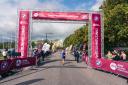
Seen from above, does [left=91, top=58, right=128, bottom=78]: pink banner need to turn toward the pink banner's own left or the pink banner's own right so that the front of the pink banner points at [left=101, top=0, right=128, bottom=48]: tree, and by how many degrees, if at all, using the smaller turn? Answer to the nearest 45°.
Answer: approximately 135° to the pink banner's own right

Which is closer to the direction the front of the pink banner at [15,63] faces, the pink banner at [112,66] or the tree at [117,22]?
the pink banner

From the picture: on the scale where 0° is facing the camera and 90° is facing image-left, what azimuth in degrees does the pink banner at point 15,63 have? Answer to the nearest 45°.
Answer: approximately 315°

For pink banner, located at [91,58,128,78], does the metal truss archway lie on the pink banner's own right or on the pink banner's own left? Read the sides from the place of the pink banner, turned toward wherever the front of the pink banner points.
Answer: on the pink banner's own right

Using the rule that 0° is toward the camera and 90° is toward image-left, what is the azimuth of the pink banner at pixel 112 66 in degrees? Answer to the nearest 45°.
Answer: approximately 45°

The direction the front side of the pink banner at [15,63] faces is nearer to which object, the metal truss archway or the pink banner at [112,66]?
the pink banner

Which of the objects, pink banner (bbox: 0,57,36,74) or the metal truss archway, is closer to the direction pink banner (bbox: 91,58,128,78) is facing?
the pink banner

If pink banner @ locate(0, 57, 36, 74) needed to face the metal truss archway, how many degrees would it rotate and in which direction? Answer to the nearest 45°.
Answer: approximately 90° to its left
